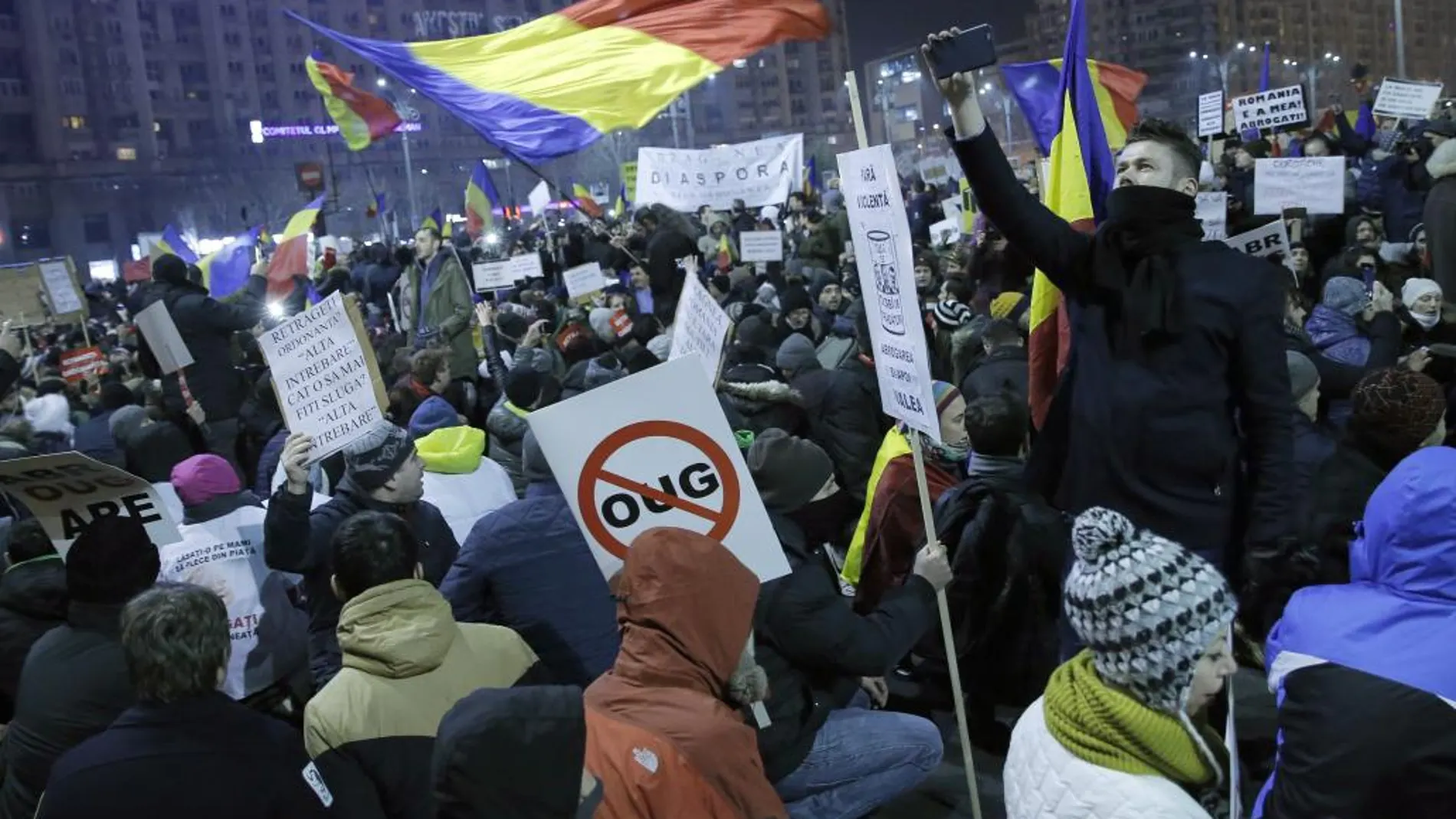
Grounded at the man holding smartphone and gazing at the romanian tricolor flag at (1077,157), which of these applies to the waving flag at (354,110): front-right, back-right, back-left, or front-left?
front-left

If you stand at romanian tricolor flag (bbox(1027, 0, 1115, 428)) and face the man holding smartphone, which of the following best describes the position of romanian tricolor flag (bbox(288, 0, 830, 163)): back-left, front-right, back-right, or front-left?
back-right

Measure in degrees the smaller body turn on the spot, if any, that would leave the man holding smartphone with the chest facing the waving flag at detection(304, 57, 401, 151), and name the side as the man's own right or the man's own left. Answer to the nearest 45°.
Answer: approximately 90° to the man's own right

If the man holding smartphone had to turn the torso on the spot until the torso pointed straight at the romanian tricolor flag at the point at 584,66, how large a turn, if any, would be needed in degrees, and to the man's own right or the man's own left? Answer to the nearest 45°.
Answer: approximately 90° to the man's own right

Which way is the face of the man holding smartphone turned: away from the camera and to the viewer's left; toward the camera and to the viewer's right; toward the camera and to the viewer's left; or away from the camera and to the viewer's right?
toward the camera and to the viewer's left

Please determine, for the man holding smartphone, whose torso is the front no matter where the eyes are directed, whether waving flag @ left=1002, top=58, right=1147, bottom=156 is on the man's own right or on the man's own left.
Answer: on the man's own right

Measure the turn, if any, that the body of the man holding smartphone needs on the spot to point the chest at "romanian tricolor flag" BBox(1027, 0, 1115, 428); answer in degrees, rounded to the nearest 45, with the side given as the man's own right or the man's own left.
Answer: approximately 135° to the man's own right

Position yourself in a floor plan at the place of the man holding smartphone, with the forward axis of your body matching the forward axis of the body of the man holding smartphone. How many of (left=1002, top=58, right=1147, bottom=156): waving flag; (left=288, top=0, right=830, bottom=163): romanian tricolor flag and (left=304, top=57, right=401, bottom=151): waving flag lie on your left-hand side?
0

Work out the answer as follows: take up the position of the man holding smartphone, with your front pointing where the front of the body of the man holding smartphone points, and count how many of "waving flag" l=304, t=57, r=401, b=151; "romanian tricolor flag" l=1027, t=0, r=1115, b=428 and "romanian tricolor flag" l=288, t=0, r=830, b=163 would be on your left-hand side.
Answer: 0

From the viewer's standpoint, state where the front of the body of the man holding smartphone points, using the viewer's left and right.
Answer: facing the viewer and to the left of the viewer
